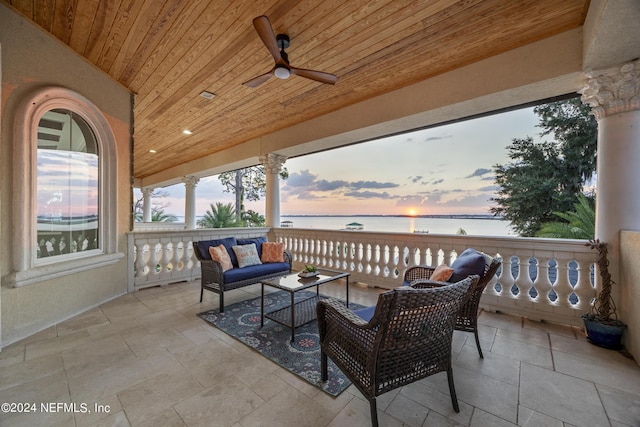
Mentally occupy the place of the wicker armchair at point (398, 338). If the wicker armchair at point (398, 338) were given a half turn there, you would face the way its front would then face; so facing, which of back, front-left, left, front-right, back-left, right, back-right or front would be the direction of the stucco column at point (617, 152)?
left

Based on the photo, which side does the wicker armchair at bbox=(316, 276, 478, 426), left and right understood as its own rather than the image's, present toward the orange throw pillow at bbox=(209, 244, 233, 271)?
front

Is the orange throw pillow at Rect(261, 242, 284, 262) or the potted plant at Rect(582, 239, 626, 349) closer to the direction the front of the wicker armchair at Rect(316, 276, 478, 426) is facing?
the orange throw pillow

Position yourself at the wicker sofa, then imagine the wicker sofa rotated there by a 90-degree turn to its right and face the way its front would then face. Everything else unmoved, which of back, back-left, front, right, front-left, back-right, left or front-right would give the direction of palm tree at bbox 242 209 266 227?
back-right

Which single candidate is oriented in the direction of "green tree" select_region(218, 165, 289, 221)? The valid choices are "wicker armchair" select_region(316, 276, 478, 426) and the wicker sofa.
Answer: the wicker armchair

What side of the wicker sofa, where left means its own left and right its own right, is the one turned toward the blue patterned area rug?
front

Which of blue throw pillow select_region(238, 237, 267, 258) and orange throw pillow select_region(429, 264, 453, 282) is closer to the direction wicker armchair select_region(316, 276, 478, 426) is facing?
the blue throw pillow

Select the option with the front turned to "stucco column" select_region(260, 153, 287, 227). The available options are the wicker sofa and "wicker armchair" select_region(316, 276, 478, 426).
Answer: the wicker armchair

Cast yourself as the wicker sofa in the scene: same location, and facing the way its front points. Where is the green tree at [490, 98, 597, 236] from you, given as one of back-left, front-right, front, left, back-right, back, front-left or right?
front-left

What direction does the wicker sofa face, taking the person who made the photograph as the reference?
facing the viewer and to the right of the viewer

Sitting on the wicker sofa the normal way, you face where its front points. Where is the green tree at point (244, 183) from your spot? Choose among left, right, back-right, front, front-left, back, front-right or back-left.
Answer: back-left

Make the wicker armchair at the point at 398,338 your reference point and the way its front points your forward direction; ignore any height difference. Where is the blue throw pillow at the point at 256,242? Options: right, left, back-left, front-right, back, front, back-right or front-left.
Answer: front

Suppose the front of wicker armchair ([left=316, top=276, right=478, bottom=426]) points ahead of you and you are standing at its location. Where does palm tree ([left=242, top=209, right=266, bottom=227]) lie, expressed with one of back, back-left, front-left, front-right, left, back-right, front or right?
front

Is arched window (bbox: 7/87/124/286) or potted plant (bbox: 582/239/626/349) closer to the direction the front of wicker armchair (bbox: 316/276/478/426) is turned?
the arched window

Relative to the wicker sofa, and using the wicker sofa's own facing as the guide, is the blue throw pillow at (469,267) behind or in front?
in front

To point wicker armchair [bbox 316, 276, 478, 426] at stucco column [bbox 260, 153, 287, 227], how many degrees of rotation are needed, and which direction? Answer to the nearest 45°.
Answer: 0° — it already faces it

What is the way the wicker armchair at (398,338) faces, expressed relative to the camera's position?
facing away from the viewer and to the left of the viewer

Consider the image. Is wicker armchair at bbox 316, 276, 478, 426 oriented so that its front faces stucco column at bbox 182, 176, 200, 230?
yes

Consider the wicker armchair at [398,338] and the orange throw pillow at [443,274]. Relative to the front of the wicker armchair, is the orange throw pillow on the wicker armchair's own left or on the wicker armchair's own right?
on the wicker armchair's own right
